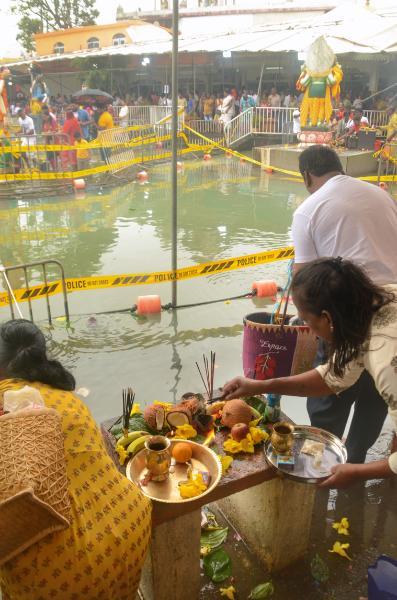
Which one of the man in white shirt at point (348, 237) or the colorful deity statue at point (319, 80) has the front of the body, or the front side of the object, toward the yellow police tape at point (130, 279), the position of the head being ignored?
the man in white shirt

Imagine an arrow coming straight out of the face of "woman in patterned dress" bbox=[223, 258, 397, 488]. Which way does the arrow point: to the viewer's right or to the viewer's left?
to the viewer's left

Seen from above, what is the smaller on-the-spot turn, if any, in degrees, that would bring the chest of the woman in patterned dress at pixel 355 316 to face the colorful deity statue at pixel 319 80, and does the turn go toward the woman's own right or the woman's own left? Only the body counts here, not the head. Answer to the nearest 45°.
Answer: approximately 90° to the woman's own right

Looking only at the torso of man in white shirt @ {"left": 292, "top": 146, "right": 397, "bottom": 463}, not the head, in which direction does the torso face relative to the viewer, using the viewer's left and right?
facing away from the viewer and to the left of the viewer

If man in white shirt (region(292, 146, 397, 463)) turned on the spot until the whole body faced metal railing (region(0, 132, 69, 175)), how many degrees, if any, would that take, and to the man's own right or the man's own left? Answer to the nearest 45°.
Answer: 0° — they already face it

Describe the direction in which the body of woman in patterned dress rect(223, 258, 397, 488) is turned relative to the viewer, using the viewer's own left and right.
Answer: facing to the left of the viewer

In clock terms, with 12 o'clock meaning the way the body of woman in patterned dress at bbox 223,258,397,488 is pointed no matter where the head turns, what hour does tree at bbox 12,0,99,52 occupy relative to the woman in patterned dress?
The tree is roughly at 2 o'clock from the woman in patterned dress.

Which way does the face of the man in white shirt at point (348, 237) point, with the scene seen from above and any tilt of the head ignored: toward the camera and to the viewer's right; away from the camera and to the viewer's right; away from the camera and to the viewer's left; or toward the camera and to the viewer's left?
away from the camera and to the viewer's left

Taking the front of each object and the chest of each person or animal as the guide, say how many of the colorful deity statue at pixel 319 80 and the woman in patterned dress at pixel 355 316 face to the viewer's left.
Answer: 1

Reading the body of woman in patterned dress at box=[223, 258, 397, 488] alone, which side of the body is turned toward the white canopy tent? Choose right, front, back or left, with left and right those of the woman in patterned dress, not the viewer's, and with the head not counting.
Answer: right

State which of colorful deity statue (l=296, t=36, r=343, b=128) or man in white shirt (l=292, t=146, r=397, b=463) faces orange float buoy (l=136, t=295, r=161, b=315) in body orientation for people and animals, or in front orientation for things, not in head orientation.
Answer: the man in white shirt
